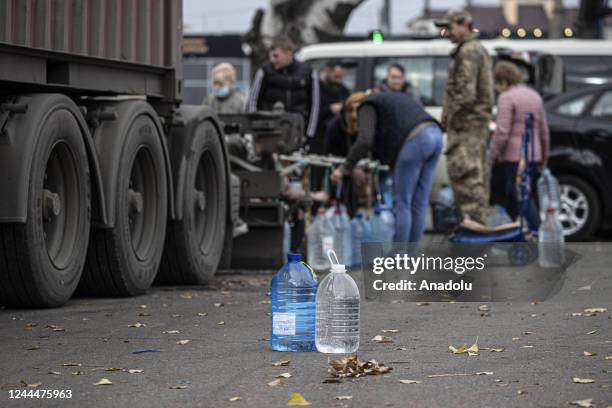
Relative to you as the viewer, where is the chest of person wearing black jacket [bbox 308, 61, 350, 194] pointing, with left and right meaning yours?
facing the viewer and to the right of the viewer

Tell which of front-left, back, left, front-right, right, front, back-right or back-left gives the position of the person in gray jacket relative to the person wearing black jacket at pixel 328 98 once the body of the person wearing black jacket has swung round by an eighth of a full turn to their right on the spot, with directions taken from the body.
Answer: front-right

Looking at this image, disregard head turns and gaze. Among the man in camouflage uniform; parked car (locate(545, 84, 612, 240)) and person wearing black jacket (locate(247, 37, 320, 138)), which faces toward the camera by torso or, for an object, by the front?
the person wearing black jacket

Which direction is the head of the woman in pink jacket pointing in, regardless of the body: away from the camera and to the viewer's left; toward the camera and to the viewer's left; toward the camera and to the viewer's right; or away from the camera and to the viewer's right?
away from the camera and to the viewer's left

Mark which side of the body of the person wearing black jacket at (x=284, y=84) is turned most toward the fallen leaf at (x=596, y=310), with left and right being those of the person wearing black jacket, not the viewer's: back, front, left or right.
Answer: front

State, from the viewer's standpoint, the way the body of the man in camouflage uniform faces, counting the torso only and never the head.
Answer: to the viewer's left

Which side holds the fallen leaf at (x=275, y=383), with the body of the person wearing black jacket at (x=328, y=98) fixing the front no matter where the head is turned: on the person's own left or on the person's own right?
on the person's own right

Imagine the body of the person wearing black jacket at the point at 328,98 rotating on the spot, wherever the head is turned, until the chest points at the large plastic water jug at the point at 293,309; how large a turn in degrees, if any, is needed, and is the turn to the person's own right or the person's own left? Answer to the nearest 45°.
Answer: approximately 45° to the person's own right
